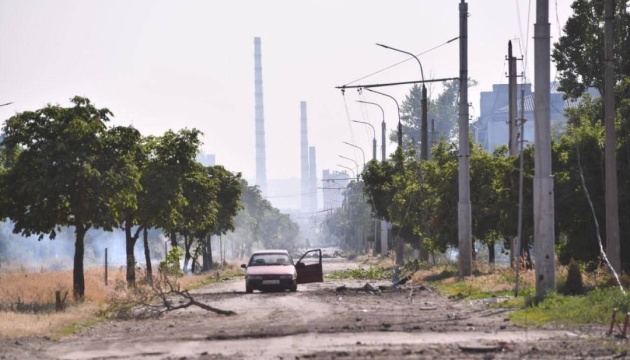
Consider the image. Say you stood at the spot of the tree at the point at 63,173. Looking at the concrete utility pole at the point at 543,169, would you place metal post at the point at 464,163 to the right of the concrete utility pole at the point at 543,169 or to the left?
left

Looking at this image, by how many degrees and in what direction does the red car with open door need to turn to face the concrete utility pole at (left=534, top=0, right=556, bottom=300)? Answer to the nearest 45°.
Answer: approximately 45° to its left

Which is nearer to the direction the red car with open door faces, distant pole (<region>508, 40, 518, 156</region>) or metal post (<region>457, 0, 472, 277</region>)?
the metal post

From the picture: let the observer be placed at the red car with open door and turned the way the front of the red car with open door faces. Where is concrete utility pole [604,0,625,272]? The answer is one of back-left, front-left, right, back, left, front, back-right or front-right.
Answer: front-left

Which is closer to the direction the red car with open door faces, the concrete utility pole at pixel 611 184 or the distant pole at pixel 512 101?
the concrete utility pole

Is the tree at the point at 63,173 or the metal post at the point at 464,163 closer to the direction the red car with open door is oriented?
the tree

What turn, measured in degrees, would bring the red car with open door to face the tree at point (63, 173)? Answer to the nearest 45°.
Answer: approximately 45° to its right

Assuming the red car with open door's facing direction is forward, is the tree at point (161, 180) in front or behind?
behind

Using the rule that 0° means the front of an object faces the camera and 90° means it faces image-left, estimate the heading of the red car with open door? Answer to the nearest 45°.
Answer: approximately 0°

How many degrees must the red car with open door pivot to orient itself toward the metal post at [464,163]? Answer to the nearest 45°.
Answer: approximately 90° to its left

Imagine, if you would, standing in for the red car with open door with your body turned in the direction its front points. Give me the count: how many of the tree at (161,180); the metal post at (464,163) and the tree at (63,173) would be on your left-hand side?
1

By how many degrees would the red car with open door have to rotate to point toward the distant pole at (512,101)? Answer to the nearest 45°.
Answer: approximately 135° to its left

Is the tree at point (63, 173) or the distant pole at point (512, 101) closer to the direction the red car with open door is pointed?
the tree
